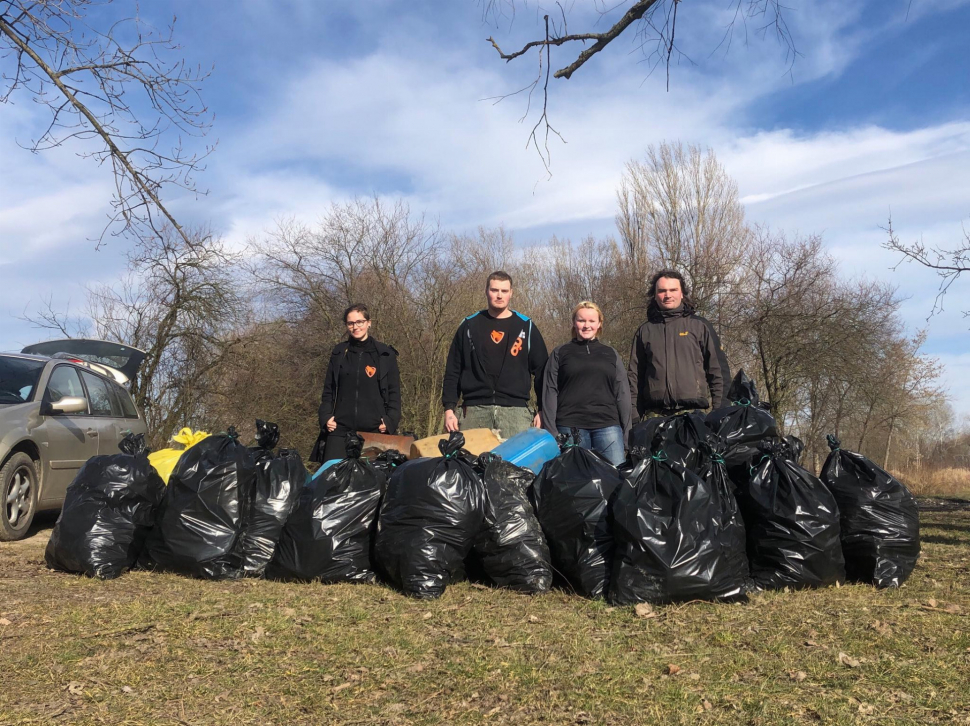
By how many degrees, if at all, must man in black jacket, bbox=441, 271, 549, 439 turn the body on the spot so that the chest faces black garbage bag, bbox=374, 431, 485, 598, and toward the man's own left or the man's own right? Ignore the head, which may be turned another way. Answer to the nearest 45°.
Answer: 0° — they already face it

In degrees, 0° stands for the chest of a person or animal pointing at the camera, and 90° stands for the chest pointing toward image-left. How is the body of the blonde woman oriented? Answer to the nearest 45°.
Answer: approximately 0°

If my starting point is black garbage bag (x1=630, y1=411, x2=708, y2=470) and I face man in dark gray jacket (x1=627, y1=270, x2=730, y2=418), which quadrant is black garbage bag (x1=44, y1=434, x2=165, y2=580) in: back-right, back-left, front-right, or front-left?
back-left

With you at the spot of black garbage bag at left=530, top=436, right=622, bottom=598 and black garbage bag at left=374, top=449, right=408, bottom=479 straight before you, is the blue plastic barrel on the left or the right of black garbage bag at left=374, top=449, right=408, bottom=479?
right

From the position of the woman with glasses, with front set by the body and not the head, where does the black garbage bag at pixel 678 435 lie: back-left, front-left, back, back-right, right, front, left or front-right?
front-left

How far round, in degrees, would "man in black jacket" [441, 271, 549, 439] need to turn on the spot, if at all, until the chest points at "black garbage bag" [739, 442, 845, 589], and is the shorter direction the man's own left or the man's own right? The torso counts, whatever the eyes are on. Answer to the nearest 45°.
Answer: approximately 45° to the man's own left

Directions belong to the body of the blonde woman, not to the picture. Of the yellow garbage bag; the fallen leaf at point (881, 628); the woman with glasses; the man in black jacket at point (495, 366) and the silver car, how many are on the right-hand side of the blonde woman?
4
